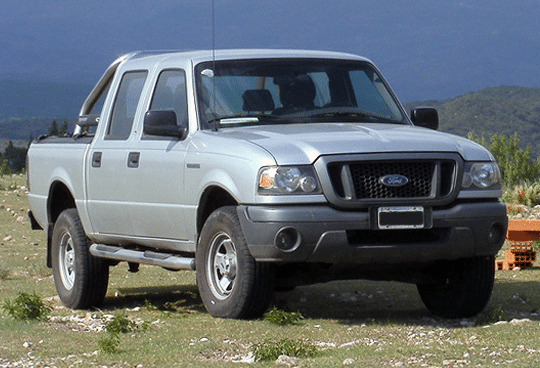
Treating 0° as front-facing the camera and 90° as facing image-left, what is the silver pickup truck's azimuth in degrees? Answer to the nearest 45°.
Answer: approximately 315°

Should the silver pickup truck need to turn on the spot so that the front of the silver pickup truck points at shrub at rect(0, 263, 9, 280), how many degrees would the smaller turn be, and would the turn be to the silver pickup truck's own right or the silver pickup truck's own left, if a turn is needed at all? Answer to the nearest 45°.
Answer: approximately 180°

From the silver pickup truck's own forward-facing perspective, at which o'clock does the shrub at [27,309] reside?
The shrub is roughly at 5 o'clock from the silver pickup truck.

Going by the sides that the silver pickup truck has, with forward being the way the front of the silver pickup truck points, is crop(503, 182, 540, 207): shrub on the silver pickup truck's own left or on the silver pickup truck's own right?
on the silver pickup truck's own left

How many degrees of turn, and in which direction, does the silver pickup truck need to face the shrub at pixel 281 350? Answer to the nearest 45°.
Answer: approximately 45° to its right

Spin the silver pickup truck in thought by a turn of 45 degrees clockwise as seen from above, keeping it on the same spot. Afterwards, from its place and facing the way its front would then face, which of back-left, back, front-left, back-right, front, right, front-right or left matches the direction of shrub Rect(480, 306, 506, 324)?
left

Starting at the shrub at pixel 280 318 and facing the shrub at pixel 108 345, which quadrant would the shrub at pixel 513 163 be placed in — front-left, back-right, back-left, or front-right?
back-right
